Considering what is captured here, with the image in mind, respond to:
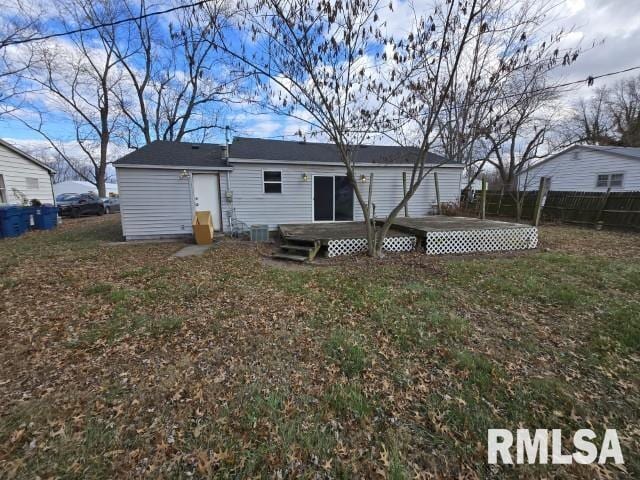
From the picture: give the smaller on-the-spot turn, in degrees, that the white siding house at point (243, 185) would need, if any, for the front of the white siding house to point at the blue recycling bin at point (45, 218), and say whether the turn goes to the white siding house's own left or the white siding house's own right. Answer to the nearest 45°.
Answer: approximately 90° to the white siding house's own left

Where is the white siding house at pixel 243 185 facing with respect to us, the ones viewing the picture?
facing away from the viewer

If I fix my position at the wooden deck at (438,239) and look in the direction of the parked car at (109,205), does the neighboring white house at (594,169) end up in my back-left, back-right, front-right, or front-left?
back-right

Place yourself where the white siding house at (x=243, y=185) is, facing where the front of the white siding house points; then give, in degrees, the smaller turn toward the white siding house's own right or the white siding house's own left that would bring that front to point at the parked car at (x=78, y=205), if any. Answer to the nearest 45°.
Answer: approximately 45° to the white siding house's own left

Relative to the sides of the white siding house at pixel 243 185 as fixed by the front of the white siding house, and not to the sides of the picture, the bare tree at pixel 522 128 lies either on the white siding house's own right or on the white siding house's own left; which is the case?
on the white siding house's own right
